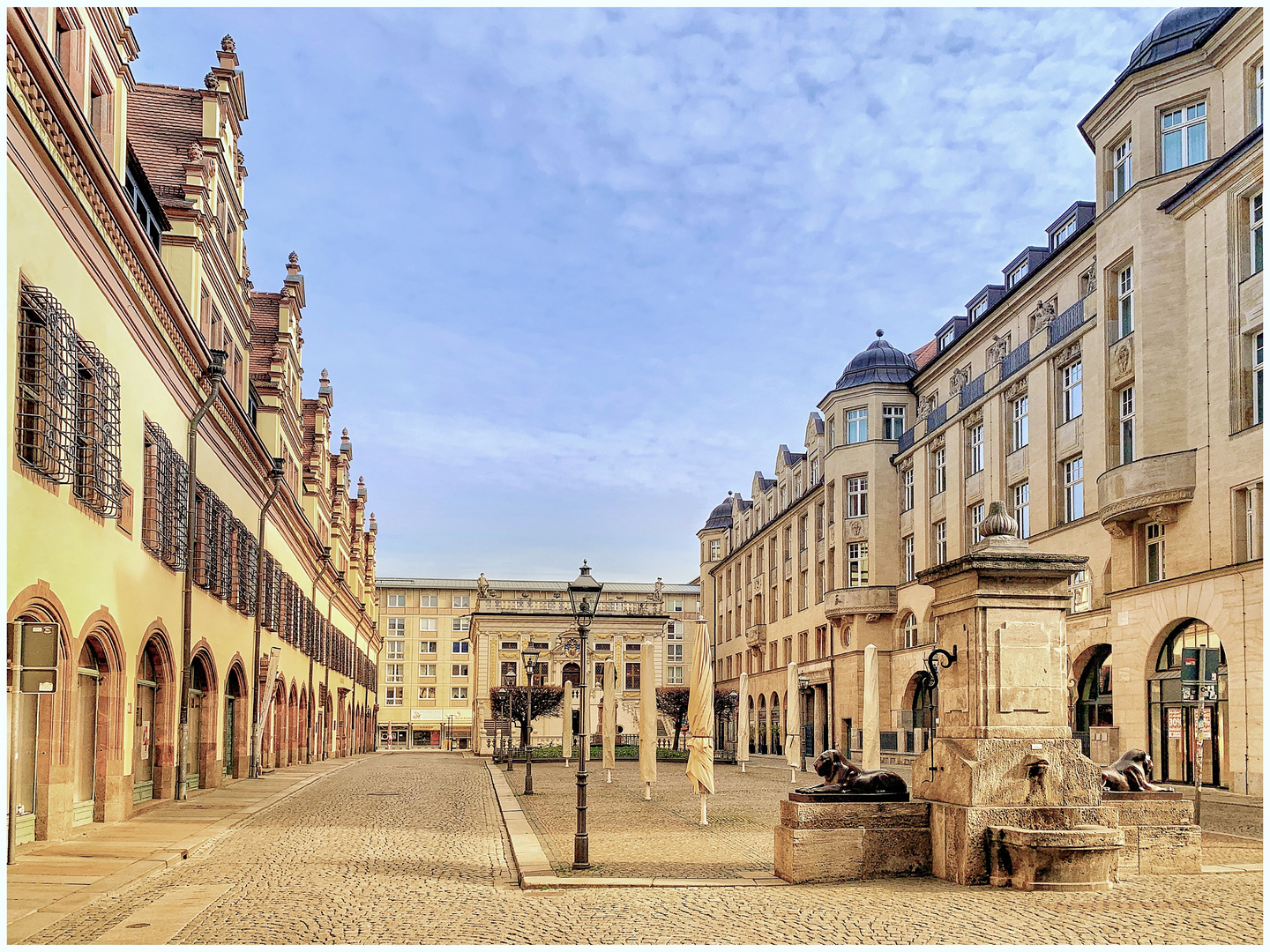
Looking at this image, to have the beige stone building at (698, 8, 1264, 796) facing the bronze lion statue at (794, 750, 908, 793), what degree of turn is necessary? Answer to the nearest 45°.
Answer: approximately 45° to its left

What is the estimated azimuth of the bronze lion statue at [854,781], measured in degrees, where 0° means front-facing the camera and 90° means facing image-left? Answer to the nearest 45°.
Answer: approximately 90°

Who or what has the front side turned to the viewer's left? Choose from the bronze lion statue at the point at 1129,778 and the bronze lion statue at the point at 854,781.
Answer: the bronze lion statue at the point at 854,781

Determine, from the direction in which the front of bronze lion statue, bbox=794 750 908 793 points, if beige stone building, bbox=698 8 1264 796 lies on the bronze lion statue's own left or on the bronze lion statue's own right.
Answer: on the bronze lion statue's own right

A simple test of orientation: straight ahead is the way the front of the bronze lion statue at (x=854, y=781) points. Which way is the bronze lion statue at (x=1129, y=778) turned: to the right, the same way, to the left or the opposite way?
the opposite way

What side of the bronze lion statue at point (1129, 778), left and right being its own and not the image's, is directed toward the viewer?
right

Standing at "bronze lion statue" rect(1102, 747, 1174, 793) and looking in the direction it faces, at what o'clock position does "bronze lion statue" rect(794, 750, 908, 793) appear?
"bronze lion statue" rect(794, 750, 908, 793) is roughly at 5 o'clock from "bronze lion statue" rect(1102, 747, 1174, 793).

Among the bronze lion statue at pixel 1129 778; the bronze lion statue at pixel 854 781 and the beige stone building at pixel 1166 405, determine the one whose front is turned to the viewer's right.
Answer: the bronze lion statue at pixel 1129 778

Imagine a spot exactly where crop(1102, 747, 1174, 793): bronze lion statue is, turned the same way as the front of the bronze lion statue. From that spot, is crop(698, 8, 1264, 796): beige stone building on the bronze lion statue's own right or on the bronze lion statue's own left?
on the bronze lion statue's own left

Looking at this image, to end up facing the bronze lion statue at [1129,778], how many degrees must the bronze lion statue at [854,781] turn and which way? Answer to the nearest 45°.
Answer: approximately 180°

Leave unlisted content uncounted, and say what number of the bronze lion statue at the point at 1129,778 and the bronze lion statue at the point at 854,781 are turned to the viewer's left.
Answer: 1
